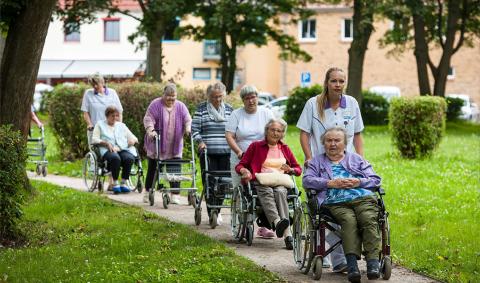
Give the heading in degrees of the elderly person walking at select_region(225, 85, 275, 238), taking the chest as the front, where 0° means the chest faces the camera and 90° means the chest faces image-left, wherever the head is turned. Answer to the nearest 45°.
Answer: approximately 315°

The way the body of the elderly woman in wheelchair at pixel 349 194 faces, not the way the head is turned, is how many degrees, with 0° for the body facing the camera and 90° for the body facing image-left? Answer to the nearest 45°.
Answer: approximately 315°

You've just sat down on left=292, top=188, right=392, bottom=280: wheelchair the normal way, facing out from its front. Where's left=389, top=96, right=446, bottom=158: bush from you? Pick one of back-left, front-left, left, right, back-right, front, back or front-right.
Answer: back-left

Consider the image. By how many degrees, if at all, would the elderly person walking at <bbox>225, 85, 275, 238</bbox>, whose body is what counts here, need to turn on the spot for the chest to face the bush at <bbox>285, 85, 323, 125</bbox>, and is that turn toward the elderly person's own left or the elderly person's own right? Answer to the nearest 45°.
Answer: approximately 135° to the elderly person's own left

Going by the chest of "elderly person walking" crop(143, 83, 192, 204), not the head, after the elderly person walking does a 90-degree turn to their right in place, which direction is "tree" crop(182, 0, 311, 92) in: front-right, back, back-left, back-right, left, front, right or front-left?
right

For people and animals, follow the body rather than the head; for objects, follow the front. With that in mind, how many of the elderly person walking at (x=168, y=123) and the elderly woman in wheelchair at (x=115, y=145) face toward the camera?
2
